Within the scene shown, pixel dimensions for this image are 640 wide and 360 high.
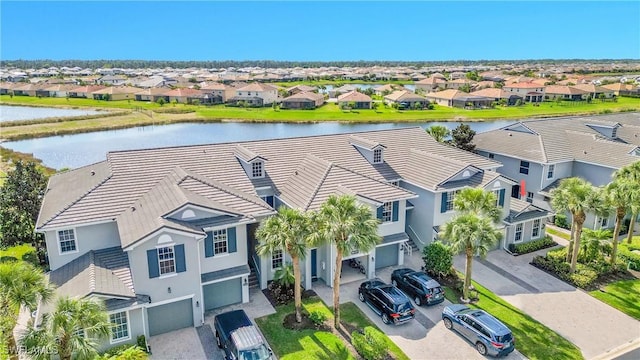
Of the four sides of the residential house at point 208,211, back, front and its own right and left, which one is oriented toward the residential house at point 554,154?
left

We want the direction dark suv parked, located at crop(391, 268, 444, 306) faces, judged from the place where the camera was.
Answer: facing away from the viewer and to the left of the viewer

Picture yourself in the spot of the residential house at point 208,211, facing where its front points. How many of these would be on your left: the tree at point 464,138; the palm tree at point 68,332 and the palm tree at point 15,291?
1

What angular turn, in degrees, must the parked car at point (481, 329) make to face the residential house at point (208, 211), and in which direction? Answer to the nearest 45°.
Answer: approximately 45° to its left

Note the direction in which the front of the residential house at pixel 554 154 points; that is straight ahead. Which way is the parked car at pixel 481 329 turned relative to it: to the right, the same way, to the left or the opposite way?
the opposite way

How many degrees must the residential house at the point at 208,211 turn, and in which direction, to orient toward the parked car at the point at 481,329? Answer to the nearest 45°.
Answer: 0° — it already faces it

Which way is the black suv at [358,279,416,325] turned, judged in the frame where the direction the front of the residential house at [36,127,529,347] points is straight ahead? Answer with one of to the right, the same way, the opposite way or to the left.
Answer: the opposite way

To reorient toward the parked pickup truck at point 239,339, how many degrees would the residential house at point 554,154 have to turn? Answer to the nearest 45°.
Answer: approximately 45° to its right

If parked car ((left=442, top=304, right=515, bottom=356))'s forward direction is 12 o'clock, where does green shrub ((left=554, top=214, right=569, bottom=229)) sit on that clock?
The green shrub is roughly at 2 o'clock from the parked car.

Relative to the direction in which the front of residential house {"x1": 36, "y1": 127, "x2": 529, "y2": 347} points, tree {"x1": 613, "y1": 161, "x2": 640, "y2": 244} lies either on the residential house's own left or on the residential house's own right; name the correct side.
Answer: on the residential house's own left

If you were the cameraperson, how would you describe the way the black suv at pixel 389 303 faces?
facing away from the viewer and to the left of the viewer

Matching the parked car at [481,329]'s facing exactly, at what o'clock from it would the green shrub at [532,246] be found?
The green shrub is roughly at 2 o'clock from the parked car.

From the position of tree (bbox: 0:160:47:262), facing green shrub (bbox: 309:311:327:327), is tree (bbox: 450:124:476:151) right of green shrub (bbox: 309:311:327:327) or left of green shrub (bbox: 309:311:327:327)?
left

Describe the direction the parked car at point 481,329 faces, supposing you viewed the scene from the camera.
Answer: facing away from the viewer and to the left of the viewer
